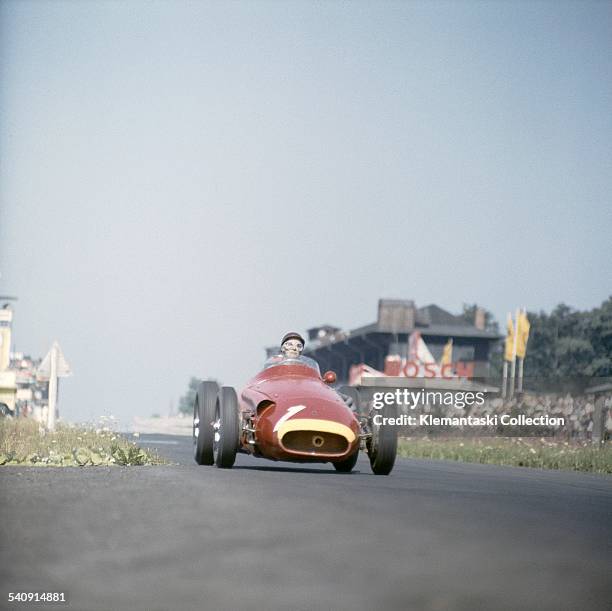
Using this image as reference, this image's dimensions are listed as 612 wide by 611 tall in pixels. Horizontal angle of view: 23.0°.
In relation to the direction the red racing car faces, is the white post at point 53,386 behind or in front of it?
behind

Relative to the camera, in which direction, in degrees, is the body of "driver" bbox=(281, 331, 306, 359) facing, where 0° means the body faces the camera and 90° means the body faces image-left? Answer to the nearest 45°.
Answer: approximately 0°

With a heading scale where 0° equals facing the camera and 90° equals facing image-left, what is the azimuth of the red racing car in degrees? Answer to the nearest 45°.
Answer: approximately 0°

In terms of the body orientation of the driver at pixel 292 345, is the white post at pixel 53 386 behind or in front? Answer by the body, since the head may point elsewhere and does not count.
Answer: behind
